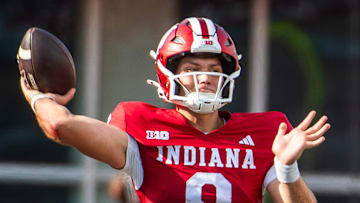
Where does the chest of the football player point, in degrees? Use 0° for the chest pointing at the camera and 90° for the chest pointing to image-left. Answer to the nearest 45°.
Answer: approximately 0°
